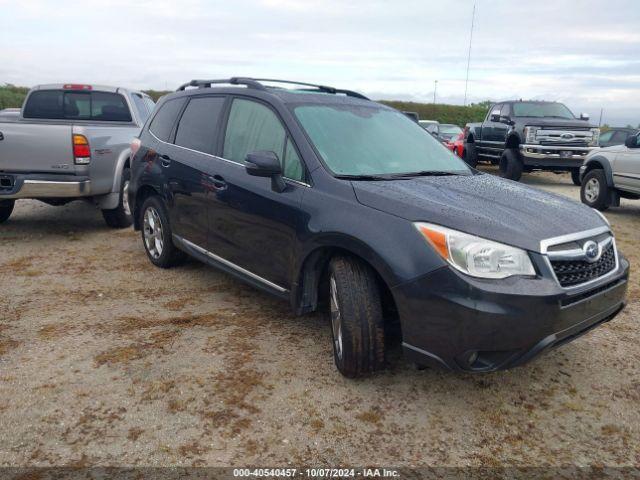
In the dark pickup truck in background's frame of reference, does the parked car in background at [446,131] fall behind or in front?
behind

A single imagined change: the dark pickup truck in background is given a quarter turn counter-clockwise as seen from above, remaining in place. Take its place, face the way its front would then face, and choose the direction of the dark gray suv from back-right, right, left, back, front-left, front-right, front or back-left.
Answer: back-right

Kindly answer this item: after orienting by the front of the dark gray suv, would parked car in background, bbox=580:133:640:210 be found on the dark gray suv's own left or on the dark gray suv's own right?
on the dark gray suv's own left

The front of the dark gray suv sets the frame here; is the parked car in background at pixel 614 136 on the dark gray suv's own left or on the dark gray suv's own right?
on the dark gray suv's own left

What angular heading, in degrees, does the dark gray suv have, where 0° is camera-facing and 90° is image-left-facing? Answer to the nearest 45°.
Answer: approximately 315°

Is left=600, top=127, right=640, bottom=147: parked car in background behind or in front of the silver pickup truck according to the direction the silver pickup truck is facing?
in front

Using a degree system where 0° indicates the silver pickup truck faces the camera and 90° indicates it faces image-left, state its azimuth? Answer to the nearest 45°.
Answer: approximately 225°

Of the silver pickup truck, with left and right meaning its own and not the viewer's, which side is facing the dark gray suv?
right

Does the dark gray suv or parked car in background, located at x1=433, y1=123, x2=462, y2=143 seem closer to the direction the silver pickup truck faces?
the parked car in background

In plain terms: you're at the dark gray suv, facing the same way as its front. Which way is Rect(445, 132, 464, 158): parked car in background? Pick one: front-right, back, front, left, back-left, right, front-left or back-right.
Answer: back-left

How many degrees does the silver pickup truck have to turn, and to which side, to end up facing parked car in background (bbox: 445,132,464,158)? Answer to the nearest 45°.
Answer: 0° — it already faces it

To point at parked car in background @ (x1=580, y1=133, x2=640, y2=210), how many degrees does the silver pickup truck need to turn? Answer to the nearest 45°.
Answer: approximately 45° to its right

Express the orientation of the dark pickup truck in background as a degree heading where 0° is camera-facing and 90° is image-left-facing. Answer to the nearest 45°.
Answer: approximately 315°

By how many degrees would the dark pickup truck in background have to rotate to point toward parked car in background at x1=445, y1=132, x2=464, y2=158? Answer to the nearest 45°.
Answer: approximately 180°
